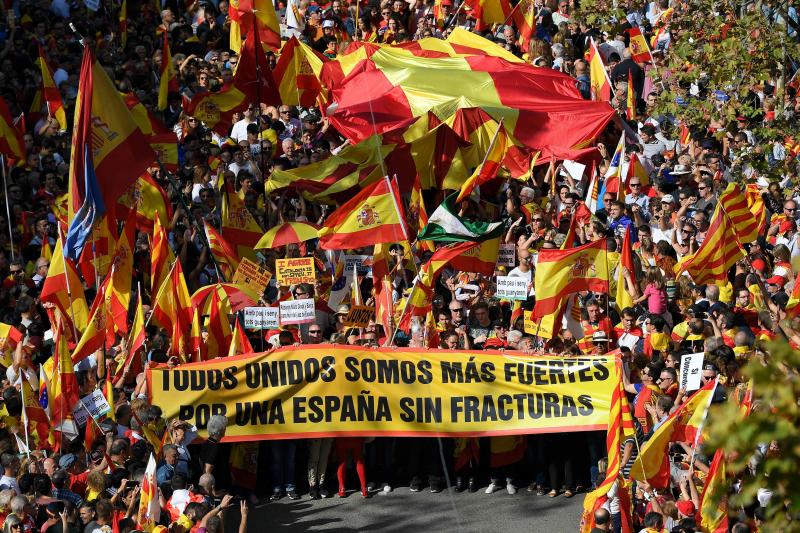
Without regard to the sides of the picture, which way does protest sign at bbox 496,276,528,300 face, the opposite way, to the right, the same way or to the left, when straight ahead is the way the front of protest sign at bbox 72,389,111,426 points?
the same way

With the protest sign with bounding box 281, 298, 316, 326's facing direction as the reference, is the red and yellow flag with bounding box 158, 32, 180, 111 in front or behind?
behind

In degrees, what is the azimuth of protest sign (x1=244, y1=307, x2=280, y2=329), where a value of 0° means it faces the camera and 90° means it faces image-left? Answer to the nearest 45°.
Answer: approximately 0°

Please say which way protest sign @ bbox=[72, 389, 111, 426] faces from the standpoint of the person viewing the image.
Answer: facing the viewer

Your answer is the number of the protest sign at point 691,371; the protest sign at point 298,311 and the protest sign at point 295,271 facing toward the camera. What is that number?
3

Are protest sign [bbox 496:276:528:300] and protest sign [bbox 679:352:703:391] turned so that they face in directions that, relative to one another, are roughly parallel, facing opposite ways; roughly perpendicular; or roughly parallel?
roughly parallel

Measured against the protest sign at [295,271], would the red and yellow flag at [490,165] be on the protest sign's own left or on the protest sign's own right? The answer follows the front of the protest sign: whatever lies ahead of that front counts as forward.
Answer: on the protest sign's own left

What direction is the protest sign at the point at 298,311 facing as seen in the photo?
toward the camera

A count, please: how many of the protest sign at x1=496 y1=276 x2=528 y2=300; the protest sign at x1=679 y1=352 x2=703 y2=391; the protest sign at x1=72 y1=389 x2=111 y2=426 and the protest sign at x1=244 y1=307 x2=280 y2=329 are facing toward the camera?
4

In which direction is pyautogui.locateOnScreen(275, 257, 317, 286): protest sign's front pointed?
toward the camera

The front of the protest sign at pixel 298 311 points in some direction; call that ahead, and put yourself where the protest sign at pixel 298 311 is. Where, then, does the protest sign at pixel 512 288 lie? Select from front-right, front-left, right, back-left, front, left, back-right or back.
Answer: left
